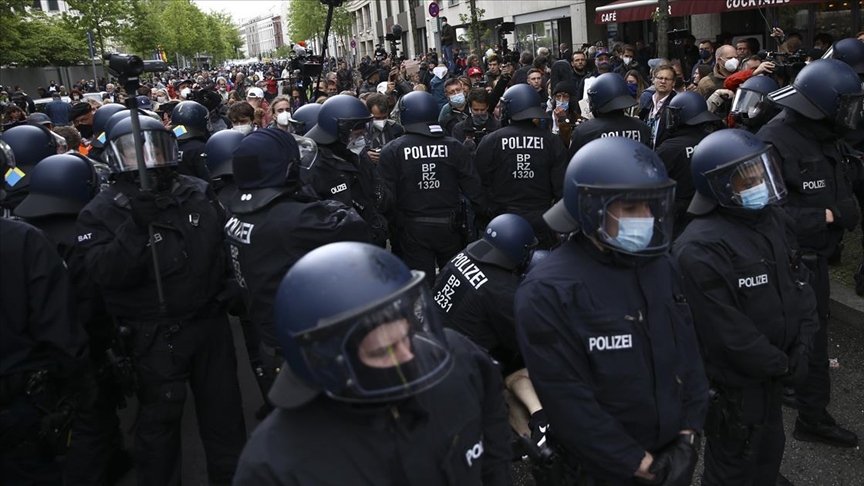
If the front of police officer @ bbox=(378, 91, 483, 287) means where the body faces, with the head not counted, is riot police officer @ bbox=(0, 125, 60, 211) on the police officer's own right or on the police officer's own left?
on the police officer's own left

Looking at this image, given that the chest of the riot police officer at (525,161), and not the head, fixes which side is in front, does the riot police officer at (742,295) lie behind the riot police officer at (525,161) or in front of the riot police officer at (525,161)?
behind

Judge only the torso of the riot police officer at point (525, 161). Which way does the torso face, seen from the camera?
away from the camera

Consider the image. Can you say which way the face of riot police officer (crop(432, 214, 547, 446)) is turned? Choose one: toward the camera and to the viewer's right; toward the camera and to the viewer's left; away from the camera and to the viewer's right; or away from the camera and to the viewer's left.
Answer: away from the camera and to the viewer's right

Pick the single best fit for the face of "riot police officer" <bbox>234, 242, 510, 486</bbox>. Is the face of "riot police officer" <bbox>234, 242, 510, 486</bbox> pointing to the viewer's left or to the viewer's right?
to the viewer's right

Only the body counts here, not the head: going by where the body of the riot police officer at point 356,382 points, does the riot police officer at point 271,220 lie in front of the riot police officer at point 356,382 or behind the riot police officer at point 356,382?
behind

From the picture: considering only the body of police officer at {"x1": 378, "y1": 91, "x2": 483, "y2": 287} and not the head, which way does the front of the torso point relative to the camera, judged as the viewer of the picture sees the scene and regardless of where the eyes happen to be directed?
away from the camera

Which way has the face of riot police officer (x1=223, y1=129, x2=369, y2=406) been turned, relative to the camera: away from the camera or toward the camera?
away from the camera
